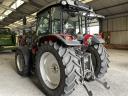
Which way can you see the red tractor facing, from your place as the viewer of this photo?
facing away from the viewer and to the left of the viewer

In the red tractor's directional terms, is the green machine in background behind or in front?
in front
